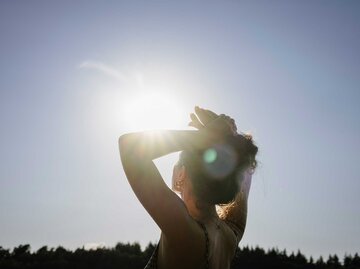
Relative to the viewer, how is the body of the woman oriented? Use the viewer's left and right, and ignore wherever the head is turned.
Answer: facing away from the viewer and to the left of the viewer
